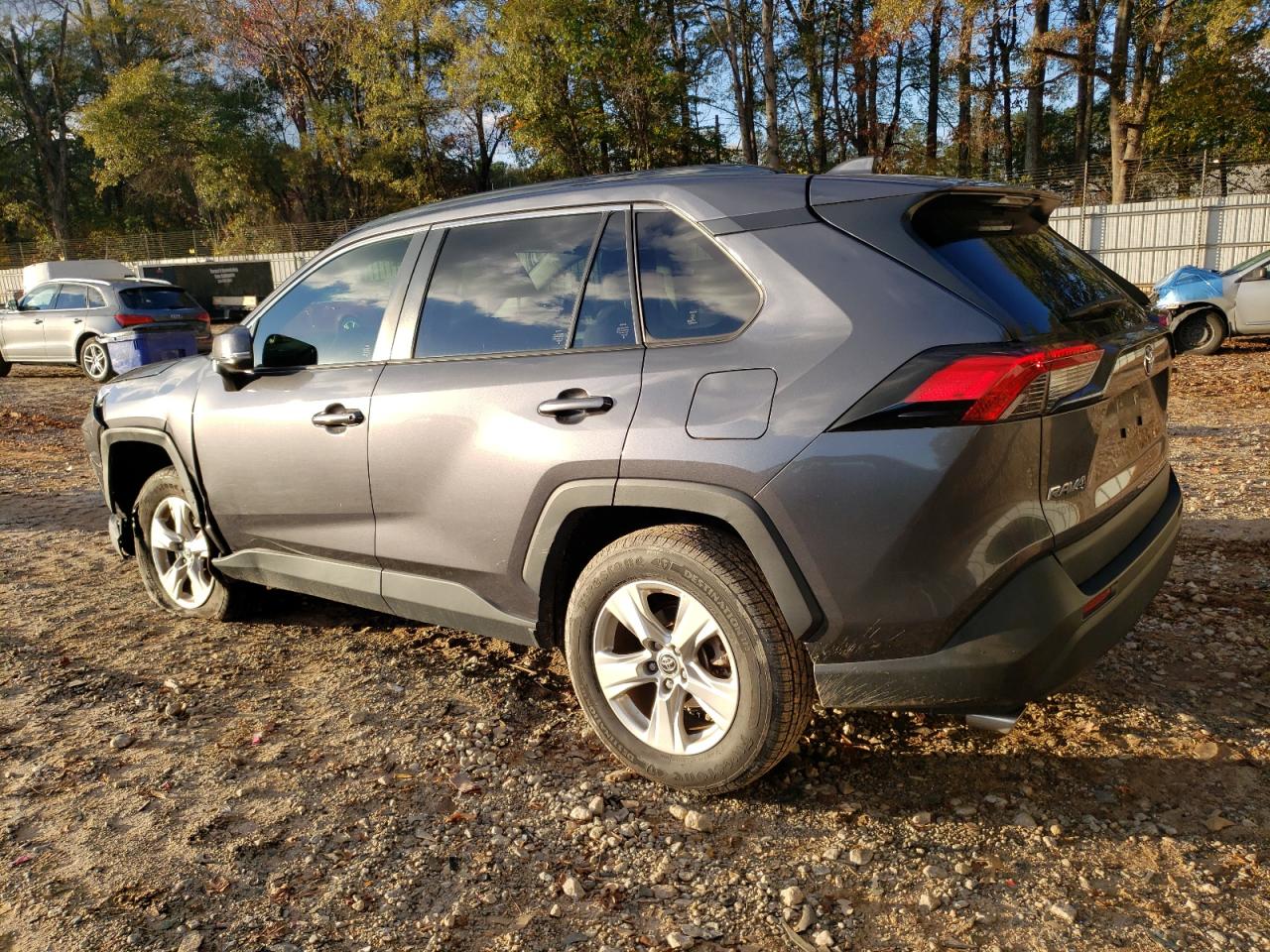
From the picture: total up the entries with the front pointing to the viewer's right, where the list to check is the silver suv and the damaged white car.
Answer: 0

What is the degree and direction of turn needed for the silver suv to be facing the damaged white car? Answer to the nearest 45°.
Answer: approximately 180°

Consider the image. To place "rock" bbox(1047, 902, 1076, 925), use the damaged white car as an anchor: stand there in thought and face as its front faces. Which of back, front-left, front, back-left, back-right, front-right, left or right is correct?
left

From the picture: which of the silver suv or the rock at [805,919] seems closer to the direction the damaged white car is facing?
the silver suv

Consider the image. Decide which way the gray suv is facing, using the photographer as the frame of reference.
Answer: facing away from the viewer and to the left of the viewer

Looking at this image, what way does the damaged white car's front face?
to the viewer's left

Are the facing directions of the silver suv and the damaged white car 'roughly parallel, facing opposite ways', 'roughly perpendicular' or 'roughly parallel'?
roughly parallel

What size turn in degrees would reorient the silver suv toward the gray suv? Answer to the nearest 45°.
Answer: approximately 135° to its left

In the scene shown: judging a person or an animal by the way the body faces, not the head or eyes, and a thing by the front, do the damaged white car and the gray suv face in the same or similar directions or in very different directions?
same or similar directions

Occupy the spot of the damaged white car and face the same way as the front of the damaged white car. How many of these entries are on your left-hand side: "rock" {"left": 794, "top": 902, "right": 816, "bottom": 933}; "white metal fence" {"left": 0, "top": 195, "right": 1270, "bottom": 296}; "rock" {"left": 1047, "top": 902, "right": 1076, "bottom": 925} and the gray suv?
3

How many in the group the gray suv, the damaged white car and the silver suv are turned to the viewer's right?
0

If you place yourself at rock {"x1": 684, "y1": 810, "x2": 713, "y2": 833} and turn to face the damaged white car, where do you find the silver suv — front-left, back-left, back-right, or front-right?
front-left

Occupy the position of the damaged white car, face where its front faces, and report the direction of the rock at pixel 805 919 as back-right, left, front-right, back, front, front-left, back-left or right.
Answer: left

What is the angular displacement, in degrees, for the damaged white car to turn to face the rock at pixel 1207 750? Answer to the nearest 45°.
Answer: approximately 90° to its left

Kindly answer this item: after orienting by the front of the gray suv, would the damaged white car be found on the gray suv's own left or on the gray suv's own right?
on the gray suv's own right

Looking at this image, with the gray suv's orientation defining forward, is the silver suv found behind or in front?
in front

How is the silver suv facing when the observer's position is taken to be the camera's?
facing away from the viewer and to the left of the viewer
